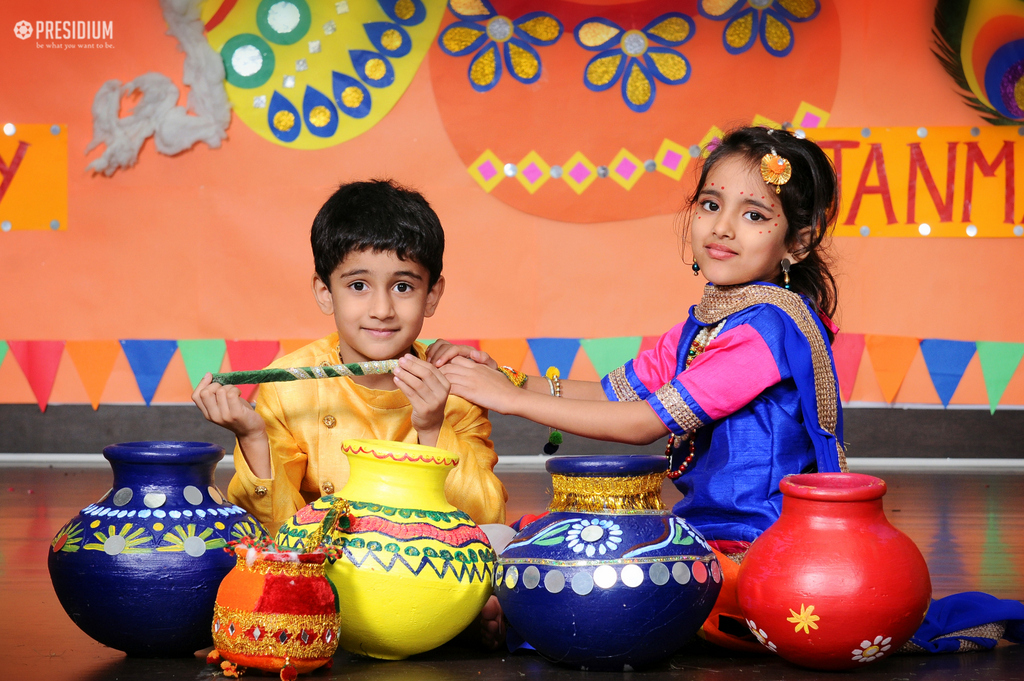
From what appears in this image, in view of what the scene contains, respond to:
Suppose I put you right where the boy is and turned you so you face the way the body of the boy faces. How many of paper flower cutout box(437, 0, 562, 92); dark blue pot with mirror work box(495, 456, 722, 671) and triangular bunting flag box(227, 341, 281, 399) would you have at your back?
2

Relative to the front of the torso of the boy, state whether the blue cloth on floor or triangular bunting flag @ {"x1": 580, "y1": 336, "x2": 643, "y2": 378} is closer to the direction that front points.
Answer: the blue cloth on floor

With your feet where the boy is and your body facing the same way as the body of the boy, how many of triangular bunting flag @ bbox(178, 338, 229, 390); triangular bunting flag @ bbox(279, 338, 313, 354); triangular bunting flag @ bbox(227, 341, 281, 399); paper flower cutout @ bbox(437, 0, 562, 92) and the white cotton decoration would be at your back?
5

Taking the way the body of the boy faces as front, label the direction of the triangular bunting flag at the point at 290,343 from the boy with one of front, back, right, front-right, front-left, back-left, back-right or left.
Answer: back

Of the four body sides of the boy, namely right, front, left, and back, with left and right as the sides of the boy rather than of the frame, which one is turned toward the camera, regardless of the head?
front

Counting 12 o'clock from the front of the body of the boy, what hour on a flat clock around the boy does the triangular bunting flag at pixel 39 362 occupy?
The triangular bunting flag is roughly at 5 o'clock from the boy.

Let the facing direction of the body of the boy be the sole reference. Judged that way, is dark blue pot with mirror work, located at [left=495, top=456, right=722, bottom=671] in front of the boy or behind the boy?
in front

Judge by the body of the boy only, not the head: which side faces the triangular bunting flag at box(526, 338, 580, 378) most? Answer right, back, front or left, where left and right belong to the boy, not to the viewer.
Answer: back

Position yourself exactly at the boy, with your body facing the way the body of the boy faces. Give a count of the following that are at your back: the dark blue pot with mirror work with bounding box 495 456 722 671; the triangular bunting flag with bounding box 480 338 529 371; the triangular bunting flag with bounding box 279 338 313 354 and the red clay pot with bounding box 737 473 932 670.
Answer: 2

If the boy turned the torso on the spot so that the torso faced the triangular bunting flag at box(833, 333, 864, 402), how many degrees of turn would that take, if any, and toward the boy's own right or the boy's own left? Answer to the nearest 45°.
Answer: approximately 135° to the boy's own left

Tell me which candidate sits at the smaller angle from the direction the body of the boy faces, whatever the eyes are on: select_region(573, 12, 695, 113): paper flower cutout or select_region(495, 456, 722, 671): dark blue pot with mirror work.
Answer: the dark blue pot with mirror work

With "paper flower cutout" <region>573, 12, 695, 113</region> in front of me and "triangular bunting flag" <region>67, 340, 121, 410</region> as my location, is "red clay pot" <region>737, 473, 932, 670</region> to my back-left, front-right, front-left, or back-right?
front-right

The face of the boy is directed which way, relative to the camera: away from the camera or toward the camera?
toward the camera

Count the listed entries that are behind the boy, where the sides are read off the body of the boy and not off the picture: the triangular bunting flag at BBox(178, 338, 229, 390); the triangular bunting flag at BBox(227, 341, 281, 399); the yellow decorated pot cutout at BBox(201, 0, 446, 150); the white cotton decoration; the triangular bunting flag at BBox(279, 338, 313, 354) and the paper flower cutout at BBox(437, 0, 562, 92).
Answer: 6

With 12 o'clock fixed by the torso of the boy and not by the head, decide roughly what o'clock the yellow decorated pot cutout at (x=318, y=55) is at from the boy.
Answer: The yellow decorated pot cutout is roughly at 6 o'clock from the boy.

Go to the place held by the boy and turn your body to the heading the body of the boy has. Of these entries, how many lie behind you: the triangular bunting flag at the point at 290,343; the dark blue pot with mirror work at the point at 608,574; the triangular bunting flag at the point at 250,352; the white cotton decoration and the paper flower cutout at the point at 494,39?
4

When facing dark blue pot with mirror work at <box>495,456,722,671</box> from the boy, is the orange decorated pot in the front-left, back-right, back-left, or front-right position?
front-right

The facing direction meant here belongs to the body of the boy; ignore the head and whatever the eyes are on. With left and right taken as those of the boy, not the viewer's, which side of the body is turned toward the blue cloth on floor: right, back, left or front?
left

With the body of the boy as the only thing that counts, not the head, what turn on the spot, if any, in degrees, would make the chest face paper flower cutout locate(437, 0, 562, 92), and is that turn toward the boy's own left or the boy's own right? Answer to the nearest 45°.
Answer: approximately 180°
